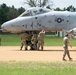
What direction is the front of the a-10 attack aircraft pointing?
to the viewer's left
